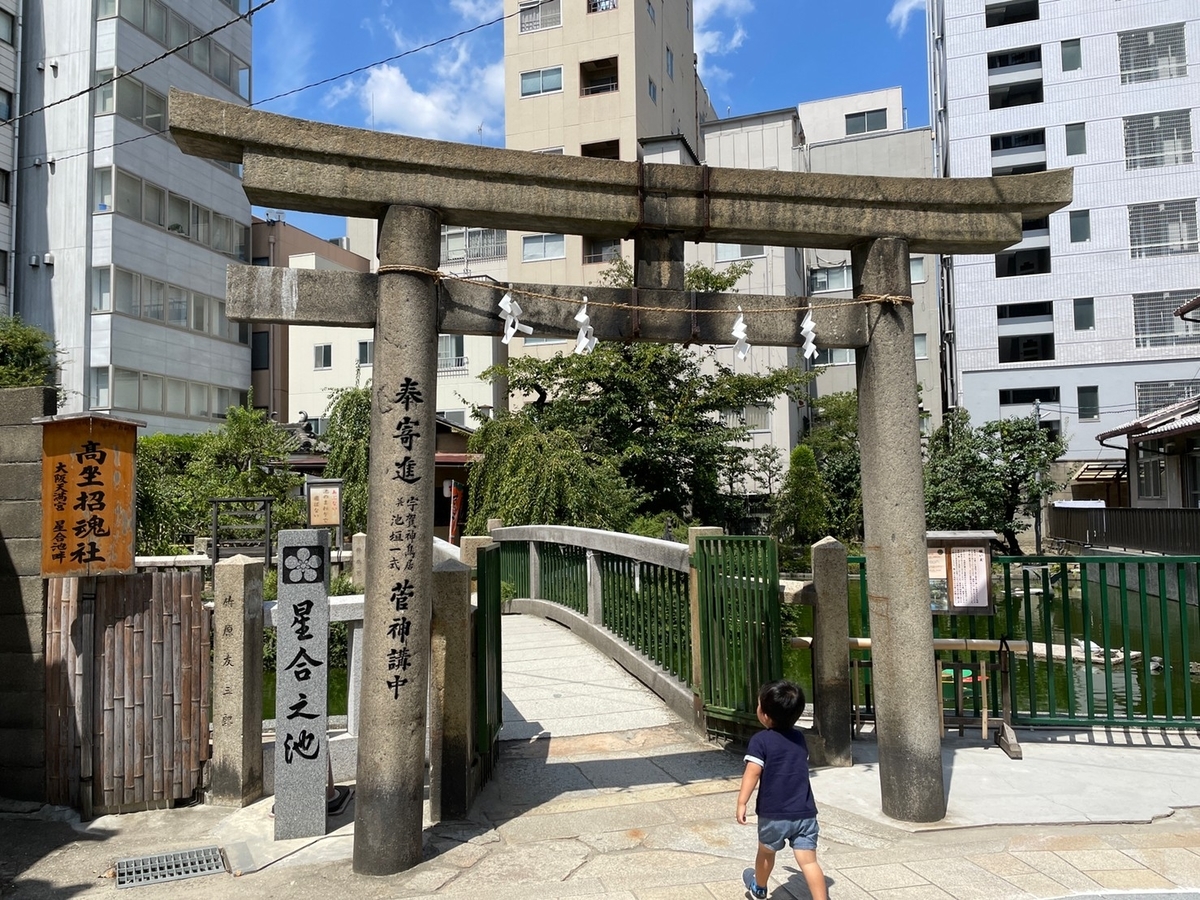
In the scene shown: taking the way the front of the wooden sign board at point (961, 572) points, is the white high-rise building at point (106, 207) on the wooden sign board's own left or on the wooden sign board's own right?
on the wooden sign board's own right

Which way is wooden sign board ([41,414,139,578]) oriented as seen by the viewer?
toward the camera

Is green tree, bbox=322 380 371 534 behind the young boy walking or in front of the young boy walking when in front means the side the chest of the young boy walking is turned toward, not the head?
in front

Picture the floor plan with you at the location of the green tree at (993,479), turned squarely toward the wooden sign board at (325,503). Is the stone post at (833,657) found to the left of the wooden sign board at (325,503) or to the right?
left

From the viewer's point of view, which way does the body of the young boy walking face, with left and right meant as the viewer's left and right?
facing away from the viewer and to the left of the viewer

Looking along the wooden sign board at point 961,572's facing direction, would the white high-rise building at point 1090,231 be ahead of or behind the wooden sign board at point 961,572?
behind

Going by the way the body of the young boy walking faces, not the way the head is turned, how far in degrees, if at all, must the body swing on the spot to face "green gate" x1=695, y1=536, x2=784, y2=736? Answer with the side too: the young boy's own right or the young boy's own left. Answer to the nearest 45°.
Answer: approximately 45° to the young boy's own right

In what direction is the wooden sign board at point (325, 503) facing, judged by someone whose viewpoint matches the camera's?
facing the viewer

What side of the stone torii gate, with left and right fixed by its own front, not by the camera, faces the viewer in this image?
front

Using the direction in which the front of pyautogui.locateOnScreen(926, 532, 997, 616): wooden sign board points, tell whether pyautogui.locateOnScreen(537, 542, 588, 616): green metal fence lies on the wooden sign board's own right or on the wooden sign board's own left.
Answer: on the wooden sign board's own right

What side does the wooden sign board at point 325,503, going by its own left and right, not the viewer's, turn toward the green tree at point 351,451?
back
